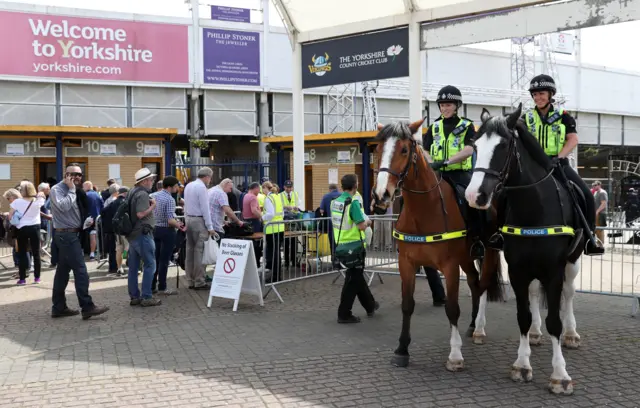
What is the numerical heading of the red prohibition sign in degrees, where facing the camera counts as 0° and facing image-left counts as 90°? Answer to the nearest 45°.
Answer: approximately 45°

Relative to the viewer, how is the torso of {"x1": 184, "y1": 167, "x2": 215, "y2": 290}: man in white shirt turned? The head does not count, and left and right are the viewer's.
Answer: facing away from the viewer and to the right of the viewer

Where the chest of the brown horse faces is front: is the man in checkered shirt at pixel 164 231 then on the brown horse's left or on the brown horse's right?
on the brown horse's right

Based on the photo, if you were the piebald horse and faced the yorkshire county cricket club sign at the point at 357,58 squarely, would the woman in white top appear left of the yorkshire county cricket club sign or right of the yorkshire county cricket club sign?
left

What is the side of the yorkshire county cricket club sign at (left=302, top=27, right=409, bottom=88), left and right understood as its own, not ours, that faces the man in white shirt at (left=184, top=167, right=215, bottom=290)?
front

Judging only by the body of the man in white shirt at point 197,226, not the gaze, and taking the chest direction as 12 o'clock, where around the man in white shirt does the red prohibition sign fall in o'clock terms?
The red prohibition sign is roughly at 4 o'clock from the man in white shirt.

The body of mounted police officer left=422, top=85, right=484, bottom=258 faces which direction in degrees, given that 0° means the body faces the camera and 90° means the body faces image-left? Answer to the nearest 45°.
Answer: approximately 45°

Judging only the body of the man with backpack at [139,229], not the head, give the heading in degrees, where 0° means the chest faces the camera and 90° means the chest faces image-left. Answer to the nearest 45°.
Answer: approximately 270°
